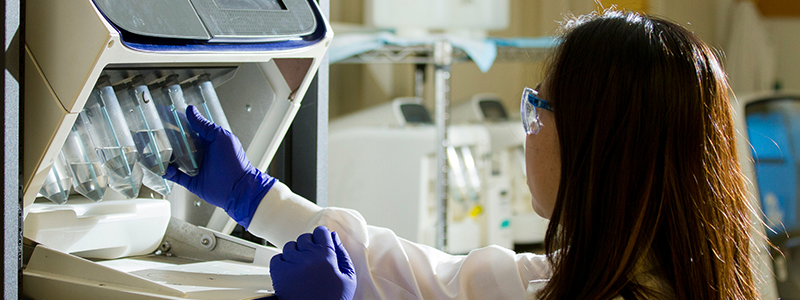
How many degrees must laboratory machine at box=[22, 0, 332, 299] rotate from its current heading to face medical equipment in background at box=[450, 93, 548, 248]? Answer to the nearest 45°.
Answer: approximately 90° to its left

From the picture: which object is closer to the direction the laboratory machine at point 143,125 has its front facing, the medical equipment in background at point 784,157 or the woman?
the woman

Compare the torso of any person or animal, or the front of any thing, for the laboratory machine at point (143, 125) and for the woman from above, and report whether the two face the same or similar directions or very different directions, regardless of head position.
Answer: very different directions

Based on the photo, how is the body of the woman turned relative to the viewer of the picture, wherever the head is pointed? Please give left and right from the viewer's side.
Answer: facing away from the viewer and to the left of the viewer

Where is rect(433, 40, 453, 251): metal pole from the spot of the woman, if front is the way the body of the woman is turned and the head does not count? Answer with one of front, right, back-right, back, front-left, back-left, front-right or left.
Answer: front-right

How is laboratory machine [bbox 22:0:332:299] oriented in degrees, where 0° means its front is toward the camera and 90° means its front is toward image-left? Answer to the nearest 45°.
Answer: approximately 315°

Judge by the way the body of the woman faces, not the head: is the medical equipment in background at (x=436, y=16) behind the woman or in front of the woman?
in front

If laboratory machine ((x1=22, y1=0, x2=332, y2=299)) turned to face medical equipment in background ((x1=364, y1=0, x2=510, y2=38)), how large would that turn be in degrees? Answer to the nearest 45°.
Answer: approximately 90° to its left

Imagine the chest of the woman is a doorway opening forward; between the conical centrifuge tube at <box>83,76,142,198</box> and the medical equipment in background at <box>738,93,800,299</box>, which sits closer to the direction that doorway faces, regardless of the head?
the conical centrifuge tube

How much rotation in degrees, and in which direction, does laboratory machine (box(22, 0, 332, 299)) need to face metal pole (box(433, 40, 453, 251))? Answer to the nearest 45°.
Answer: approximately 90° to its left

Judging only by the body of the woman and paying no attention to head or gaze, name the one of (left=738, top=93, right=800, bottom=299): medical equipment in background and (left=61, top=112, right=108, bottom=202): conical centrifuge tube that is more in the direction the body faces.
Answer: the conical centrifuge tube

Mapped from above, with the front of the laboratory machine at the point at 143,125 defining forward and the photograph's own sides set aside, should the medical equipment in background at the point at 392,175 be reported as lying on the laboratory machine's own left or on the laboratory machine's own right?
on the laboratory machine's own left

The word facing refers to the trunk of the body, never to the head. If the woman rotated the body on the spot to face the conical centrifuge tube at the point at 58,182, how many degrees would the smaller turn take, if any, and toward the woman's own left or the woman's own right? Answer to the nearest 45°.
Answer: approximately 45° to the woman's own left
